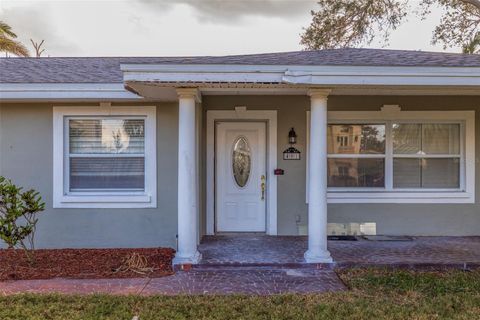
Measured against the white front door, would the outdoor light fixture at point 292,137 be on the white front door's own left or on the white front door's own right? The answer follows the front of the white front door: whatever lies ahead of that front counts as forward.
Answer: on the white front door's own left

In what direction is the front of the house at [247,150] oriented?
toward the camera

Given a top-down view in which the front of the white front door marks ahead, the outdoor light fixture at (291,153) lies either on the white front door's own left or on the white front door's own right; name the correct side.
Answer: on the white front door's own left
